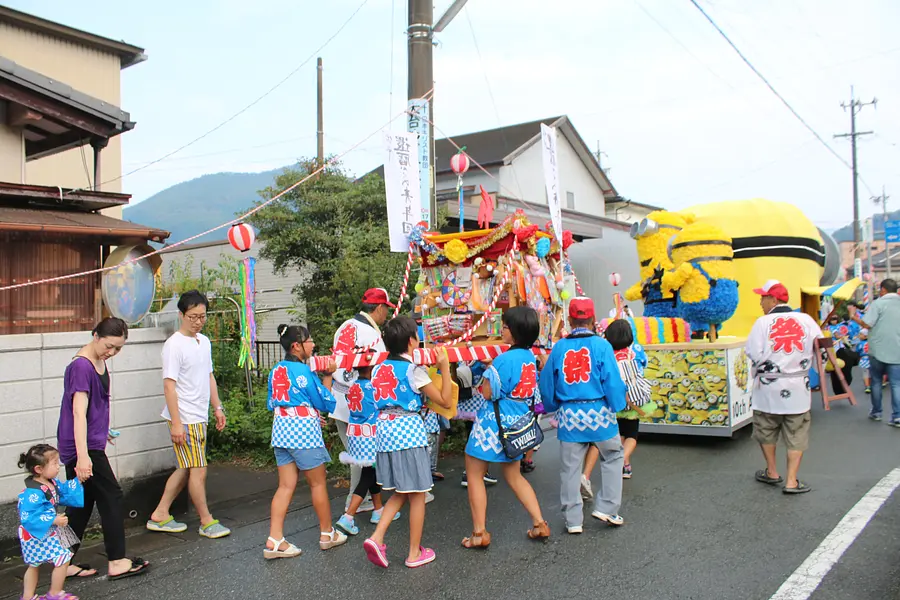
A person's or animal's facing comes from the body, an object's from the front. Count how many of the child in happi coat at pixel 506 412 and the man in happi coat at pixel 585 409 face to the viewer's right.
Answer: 0

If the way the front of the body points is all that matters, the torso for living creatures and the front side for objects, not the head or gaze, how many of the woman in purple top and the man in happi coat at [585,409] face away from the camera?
1

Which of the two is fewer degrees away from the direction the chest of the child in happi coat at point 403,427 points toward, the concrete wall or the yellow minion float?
the yellow minion float

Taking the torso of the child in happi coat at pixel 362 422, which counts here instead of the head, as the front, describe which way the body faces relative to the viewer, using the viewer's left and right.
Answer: facing away from the viewer and to the right of the viewer

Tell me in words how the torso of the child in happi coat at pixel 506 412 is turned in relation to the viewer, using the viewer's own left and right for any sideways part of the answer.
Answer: facing away from the viewer and to the left of the viewer

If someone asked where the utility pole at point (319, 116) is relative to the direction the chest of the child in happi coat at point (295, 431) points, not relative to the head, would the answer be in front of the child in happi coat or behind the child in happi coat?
in front

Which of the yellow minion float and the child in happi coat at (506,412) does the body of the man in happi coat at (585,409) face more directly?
the yellow minion float

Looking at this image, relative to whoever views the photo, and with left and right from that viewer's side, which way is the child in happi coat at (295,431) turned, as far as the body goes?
facing away from the viewer and to the right of the viewer

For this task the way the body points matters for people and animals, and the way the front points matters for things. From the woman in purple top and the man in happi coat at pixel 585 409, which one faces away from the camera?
the man in happi coat

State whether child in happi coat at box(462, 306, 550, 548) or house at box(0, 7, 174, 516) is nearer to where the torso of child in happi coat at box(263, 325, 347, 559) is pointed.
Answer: the child in happi coat

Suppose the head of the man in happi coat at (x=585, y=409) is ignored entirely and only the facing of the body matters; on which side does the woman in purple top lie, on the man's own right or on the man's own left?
on the man's own left

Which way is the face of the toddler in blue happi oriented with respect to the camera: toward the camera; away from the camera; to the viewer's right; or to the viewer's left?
to the viewer's right

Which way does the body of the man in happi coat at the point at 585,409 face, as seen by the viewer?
away from the camera

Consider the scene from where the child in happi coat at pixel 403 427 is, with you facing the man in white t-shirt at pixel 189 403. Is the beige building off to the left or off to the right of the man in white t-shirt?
right
